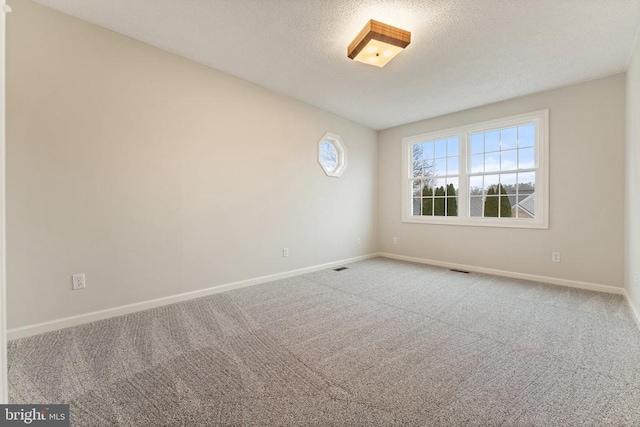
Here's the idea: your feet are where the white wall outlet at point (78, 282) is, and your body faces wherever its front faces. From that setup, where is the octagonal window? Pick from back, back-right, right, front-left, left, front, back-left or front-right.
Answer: left

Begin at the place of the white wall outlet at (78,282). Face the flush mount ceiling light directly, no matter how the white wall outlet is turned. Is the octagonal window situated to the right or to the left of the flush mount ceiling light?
left

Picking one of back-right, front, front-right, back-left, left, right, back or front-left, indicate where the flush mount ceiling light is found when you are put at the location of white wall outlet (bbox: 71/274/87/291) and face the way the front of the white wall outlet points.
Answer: front-left

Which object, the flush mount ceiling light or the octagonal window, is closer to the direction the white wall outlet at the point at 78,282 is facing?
the flush mount ceiling light

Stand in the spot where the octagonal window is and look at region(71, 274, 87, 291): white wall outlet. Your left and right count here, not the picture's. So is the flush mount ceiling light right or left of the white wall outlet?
left
